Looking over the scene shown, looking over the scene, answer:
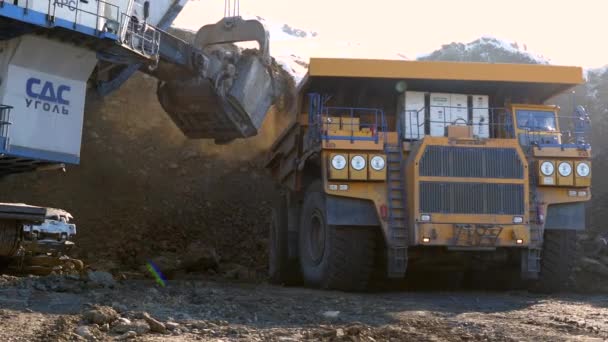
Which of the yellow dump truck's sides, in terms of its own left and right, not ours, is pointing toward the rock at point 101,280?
right

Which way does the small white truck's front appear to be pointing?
to the viewer's right

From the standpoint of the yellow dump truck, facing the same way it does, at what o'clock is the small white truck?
The small white truck is roughly at 5 o'clock from the yellow dump truck.

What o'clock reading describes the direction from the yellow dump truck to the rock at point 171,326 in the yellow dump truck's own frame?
The rock is roughly at 1 o'clock from the yellow dump truck.

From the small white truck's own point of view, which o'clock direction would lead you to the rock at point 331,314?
The rock is roughly at 2 o'clock from the small white truck.

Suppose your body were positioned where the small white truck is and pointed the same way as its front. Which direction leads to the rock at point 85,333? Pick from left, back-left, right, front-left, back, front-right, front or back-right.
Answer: right

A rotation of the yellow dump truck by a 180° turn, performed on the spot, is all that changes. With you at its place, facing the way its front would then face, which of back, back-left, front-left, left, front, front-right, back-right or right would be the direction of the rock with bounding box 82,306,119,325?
back-left

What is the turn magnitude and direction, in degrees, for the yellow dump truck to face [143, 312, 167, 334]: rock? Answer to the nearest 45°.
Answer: approximately 45° to its right

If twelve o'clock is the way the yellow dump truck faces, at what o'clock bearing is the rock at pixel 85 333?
The rock is roughly at 1 o'clock from the yellow dump truck.

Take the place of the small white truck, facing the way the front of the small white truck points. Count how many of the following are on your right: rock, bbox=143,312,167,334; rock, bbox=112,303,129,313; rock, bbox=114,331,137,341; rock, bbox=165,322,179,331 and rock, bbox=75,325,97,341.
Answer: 5

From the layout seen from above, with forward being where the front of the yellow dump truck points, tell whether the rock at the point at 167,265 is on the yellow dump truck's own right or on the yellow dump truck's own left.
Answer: on the yellow dump truck's own right

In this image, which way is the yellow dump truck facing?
toward the camera

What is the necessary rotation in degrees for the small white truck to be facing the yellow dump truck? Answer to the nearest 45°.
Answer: approximately 45° to its right
